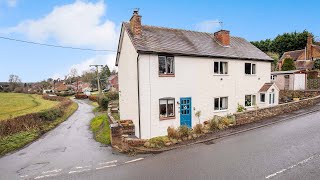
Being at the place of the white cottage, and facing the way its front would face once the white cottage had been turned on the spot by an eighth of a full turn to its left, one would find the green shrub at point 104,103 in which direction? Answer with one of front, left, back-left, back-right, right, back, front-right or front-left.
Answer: back-left

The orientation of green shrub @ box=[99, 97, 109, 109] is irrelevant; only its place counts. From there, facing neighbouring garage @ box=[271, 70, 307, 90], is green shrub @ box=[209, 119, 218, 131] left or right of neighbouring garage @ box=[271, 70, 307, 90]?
right

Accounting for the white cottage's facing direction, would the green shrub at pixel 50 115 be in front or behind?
behind

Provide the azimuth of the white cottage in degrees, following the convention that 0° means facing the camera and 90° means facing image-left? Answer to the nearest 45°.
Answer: approximately 315°

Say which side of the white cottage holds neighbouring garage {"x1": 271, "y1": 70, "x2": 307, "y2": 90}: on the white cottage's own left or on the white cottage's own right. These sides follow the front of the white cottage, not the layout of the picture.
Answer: on the white cottage's own left
